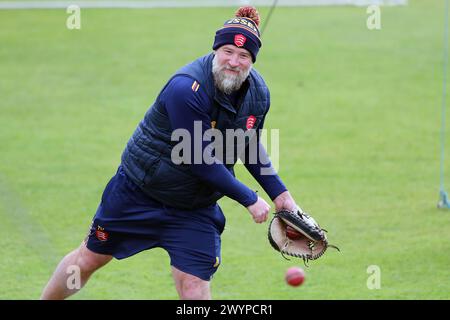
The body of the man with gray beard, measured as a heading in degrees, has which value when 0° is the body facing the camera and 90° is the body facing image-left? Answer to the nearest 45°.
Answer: approximately 315°
